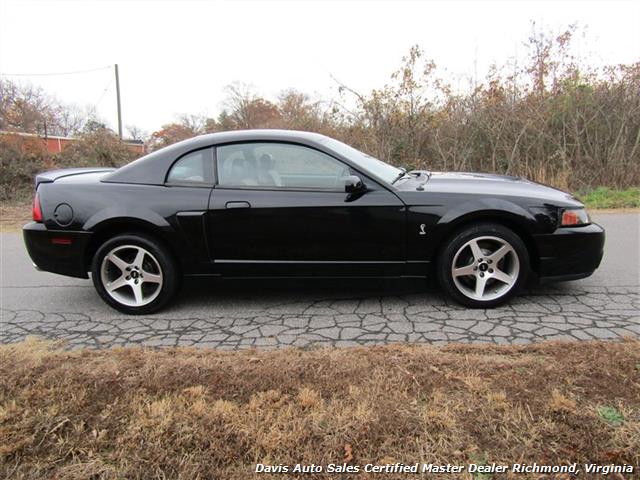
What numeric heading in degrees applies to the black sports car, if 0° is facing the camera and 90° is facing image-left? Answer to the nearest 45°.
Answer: approximately 270°
